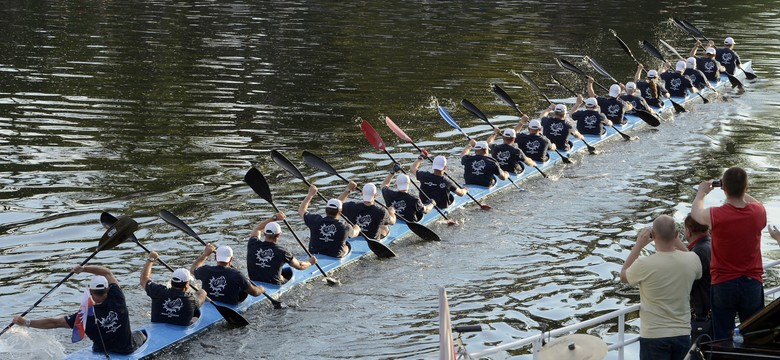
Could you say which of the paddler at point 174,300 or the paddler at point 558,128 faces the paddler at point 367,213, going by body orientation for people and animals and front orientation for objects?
the paddler at point 174,300

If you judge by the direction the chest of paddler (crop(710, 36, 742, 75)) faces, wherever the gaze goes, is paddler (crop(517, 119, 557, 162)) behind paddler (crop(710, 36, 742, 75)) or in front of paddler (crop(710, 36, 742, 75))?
behind

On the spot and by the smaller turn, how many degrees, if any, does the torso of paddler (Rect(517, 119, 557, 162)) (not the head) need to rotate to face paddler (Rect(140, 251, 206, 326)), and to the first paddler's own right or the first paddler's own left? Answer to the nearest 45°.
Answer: approximately 180°

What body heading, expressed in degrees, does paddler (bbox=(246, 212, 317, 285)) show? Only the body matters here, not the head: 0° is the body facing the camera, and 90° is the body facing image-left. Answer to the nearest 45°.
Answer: approximately 225°

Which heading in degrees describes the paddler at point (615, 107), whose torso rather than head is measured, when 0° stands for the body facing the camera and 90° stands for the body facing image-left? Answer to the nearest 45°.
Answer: approximately 225°

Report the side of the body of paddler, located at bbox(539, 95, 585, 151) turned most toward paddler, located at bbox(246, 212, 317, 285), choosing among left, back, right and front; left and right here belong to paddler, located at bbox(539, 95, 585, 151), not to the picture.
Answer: back

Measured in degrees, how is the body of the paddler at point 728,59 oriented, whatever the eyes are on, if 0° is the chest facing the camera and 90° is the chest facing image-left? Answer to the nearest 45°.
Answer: approximately 225°

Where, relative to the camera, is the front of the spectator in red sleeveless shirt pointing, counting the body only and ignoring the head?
away from the camera

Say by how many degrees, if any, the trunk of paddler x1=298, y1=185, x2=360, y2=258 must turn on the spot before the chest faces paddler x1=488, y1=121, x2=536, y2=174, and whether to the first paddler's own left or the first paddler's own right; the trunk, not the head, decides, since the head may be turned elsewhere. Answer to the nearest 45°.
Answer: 0° — they already face them

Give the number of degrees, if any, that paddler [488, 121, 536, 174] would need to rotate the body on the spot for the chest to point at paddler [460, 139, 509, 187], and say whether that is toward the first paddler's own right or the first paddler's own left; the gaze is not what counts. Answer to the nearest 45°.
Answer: approximately 180°
